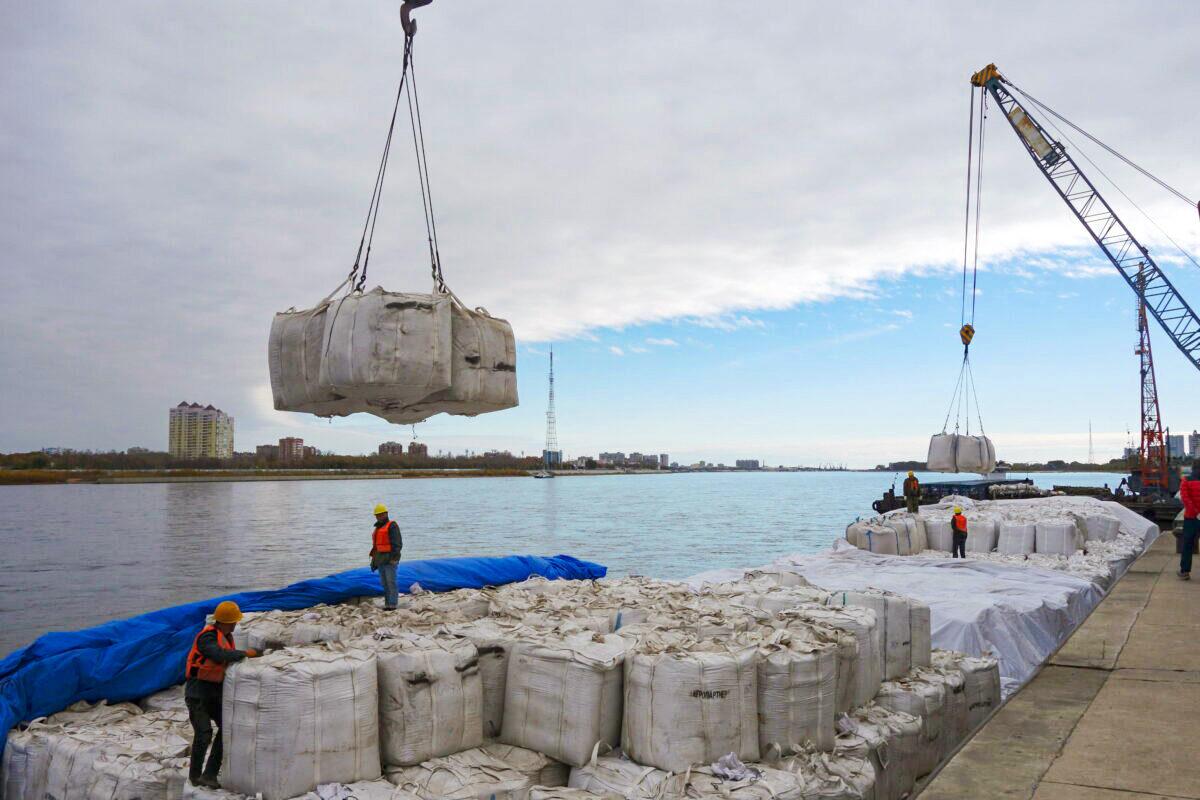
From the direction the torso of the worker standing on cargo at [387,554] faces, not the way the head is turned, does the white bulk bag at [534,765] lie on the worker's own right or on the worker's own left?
on the worker's own left

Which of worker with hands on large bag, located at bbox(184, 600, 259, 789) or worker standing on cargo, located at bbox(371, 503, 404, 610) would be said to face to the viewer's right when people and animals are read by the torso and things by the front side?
the worker with hands on large bag

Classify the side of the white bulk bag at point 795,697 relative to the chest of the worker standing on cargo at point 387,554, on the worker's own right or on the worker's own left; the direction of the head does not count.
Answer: on the worker's own left

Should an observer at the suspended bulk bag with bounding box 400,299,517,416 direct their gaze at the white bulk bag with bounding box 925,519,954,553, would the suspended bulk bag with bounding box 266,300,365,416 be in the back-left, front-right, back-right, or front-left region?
back-left

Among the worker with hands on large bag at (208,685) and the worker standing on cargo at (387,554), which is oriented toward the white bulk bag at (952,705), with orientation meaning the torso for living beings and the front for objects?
the worker with hands on large bag

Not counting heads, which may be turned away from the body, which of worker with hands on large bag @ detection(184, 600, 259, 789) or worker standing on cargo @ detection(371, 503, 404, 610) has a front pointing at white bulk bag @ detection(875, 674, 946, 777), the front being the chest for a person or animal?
the worker with hands on large bag

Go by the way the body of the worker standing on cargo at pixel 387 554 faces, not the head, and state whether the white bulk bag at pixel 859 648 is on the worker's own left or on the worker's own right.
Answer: on the worker's own left

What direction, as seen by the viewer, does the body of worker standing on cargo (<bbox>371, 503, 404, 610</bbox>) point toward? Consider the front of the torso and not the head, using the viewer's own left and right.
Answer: facing the viewer and to the left of the viewer

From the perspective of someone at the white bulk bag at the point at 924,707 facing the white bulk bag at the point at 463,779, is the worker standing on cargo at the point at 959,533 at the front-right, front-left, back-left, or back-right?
back-right

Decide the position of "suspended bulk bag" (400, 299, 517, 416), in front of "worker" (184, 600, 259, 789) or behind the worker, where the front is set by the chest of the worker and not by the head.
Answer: in front

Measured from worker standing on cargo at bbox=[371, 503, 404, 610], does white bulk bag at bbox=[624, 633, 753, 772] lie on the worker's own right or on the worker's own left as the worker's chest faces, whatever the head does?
on the worker's own left

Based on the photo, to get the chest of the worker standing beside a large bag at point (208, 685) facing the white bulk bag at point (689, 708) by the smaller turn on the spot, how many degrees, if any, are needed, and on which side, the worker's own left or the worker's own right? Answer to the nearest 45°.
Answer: approximately 45° to the worker's own right

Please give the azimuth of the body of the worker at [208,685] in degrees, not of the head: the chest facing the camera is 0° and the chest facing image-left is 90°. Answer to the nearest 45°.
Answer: approximately 270°

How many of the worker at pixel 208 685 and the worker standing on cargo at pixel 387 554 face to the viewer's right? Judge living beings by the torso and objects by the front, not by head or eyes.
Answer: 1

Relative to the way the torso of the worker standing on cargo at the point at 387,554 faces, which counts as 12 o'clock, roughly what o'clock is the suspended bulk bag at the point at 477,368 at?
The suspended bulk bag is roughly at 10 o'clock from the worker standing on cargo.
